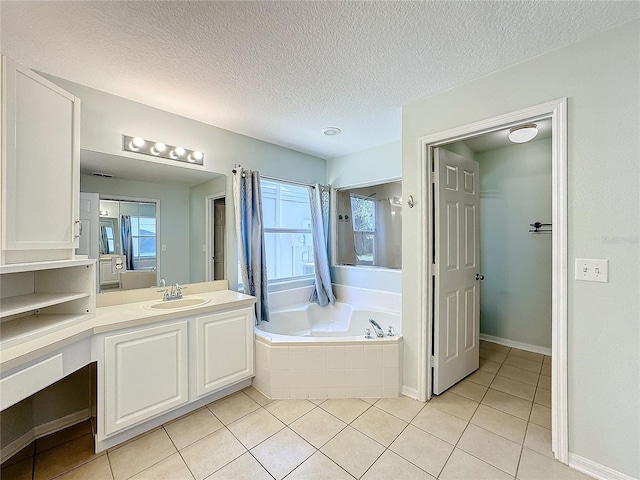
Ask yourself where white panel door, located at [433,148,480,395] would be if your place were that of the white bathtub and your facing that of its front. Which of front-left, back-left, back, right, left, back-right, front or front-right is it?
front-left

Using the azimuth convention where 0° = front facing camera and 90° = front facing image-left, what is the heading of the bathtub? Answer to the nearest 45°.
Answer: approximately 0°

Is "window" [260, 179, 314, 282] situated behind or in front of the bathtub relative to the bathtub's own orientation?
behind

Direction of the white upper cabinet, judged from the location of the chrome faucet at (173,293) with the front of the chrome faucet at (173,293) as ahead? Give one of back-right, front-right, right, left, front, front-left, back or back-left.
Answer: front-right

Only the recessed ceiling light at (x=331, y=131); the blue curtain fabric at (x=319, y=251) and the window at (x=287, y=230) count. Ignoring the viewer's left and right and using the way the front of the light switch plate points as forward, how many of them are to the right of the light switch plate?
3

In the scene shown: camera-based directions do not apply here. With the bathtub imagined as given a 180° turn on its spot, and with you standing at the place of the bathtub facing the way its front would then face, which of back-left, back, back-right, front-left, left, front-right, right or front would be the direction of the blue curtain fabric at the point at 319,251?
front

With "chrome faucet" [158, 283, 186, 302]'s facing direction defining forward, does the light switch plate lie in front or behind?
in front

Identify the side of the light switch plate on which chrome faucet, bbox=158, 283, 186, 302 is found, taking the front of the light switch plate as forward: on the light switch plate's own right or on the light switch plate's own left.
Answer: on the light switch plate's own right
